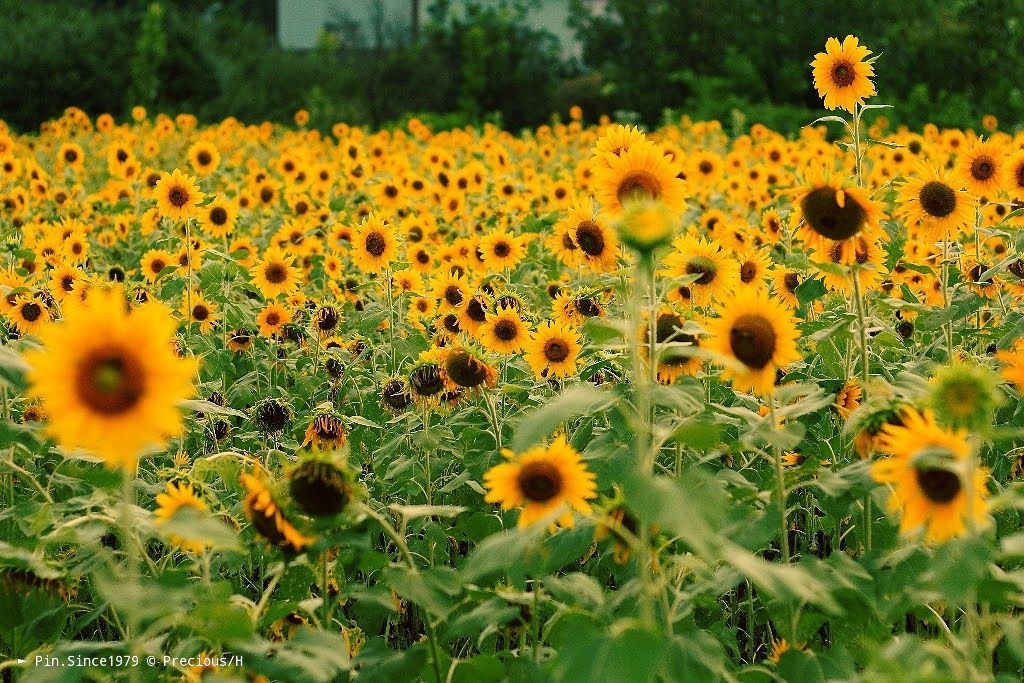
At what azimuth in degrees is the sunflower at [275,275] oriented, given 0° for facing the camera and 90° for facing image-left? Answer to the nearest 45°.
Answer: approximately 0°

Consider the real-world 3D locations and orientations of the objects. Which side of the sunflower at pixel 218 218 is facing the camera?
front

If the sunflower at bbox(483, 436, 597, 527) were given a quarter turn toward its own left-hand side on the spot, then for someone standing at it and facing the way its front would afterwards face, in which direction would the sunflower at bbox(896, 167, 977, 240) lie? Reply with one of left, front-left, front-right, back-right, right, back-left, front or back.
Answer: front-left

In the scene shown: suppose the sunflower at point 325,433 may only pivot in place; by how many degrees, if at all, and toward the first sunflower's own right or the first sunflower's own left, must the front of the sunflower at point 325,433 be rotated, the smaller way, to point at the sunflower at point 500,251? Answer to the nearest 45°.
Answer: approximately 135° to the first sunflower's own left

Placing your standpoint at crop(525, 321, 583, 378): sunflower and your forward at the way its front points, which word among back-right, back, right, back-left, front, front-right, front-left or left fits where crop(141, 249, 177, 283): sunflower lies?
back-right

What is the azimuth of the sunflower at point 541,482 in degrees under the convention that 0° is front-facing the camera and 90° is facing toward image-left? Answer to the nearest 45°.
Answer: approximately 0°

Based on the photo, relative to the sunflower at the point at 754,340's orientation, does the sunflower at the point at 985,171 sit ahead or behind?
behind

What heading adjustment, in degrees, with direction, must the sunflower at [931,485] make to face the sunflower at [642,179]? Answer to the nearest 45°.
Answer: approximately 135° to its right

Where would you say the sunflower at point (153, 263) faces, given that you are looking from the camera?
facing the viewer

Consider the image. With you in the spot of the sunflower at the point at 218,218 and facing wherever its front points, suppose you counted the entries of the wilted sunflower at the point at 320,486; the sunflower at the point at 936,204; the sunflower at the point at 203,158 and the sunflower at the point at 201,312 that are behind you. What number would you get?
1

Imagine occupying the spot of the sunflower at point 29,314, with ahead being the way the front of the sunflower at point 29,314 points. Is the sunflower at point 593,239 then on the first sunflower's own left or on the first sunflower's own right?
on the first sunflower's own left

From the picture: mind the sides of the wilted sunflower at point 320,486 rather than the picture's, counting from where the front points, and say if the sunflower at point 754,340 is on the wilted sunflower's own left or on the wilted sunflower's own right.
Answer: on the wilted sunflower's own left

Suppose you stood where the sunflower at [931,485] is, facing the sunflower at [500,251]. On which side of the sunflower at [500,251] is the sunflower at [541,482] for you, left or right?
left
